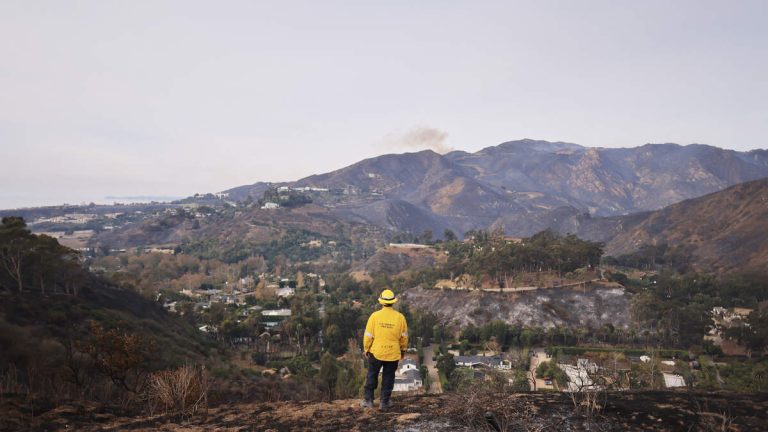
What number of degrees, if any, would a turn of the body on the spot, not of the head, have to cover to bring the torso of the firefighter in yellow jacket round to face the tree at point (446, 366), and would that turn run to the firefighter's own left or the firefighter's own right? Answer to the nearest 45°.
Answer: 0° — they already face it

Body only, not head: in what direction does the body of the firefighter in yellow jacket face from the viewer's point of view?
away from the camera

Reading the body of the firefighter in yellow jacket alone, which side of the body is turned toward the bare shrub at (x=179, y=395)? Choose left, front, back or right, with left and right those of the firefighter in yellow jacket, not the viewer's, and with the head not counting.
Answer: left

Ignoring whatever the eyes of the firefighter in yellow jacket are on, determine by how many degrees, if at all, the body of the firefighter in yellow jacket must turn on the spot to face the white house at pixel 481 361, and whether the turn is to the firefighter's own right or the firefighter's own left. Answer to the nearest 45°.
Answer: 0° — they already face it
